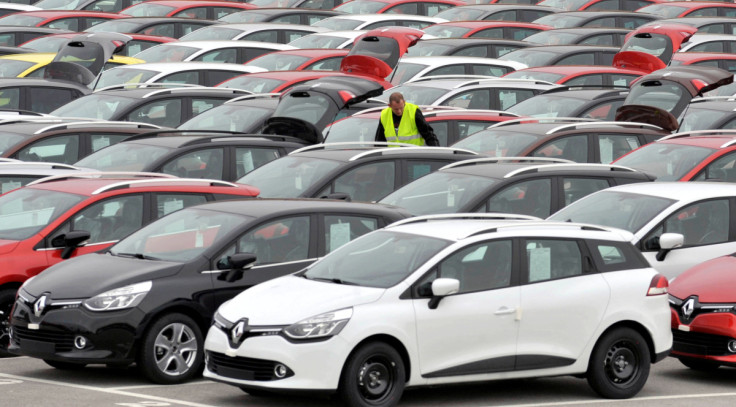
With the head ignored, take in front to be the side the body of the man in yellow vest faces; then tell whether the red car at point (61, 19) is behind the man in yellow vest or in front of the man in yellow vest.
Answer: behind

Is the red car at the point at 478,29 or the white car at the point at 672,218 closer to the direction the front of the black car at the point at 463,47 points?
the white car

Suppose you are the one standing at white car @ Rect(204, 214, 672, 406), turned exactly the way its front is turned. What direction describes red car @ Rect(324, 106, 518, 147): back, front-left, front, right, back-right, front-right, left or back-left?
back-right

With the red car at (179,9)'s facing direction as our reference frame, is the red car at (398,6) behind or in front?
behind

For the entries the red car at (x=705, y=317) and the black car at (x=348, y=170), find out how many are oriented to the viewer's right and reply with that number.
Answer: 0

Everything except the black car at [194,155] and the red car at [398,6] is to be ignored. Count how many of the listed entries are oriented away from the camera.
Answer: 0

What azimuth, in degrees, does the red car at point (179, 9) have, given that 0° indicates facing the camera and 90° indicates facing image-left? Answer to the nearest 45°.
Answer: approximately 45°

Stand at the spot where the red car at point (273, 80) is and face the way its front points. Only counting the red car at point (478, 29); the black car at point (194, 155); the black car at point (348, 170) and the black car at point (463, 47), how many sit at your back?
2

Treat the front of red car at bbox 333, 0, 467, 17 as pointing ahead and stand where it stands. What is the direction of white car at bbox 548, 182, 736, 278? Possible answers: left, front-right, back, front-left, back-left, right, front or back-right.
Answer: front-left

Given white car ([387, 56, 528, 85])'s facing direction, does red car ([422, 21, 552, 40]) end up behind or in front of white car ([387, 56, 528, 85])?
behind

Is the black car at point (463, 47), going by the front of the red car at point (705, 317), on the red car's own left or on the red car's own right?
on the red car's own right
